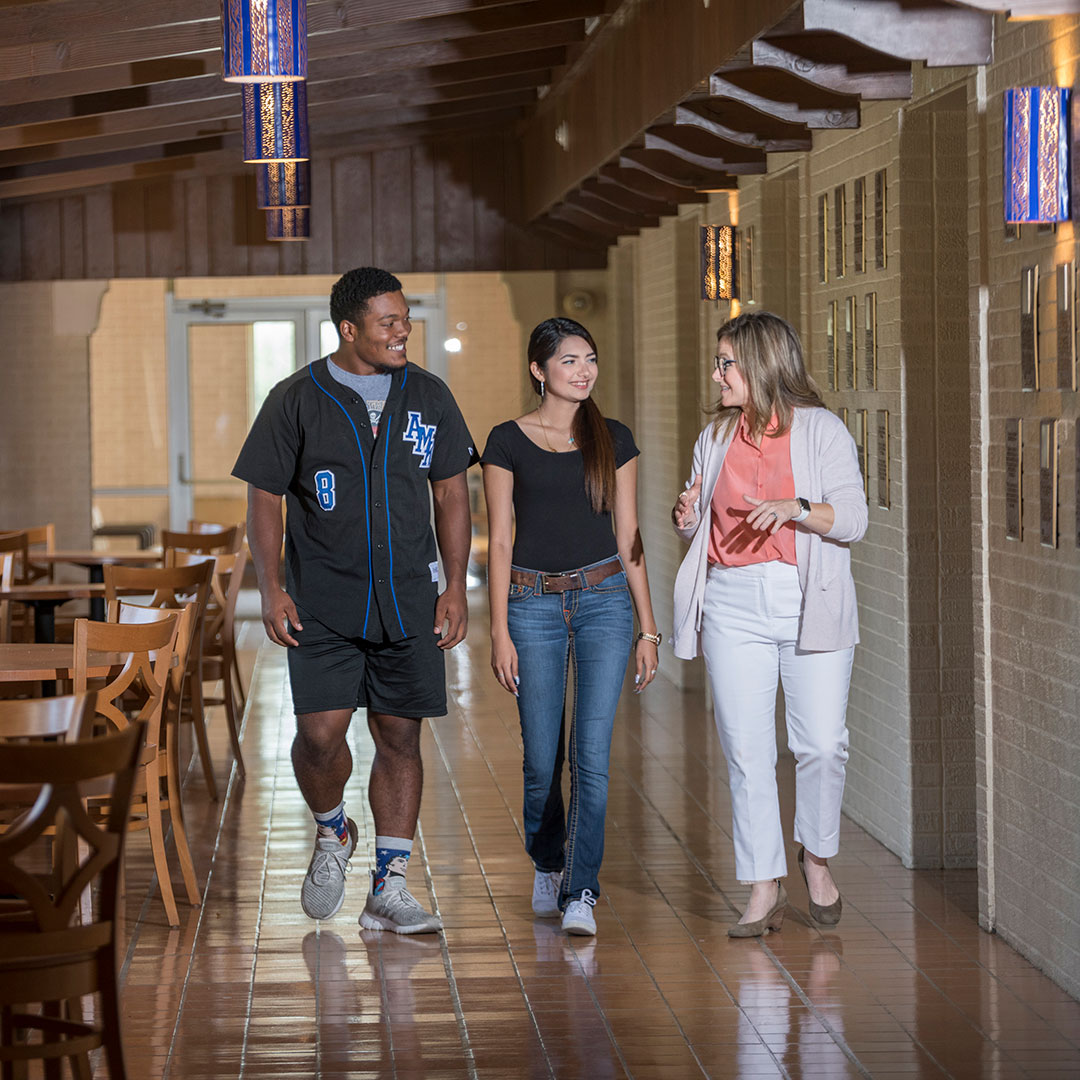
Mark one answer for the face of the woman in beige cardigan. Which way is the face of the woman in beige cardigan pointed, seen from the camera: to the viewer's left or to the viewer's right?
to the viewer's left

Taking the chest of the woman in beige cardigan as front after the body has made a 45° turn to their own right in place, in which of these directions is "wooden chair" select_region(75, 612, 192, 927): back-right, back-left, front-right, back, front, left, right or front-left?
front

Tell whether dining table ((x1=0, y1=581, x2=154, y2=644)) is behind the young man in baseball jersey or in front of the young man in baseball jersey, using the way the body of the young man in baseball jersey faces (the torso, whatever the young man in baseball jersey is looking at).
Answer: behind

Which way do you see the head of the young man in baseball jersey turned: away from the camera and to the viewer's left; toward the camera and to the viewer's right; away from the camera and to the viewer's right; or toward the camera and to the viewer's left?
toward the camera and to the viewer's right

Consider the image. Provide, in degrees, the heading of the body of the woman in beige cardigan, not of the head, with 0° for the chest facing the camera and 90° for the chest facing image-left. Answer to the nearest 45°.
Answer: approximately 45°

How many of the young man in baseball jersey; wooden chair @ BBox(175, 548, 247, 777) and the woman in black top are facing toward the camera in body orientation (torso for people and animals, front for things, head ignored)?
2
